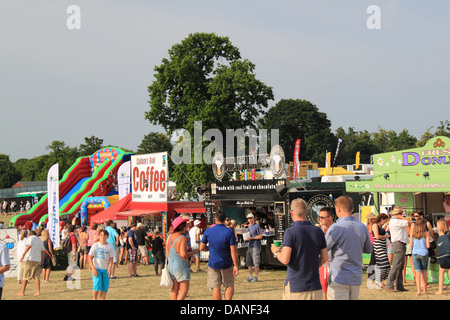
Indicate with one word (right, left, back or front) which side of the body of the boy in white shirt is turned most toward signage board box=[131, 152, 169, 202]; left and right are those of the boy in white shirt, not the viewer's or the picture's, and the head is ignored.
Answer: back

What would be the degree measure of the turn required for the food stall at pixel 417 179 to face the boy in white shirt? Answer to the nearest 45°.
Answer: approximately 45° to its right

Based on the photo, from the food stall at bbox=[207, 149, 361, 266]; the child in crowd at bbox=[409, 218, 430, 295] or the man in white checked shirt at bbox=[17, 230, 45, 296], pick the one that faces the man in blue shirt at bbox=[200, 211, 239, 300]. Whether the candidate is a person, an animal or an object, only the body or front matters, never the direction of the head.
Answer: the food stall

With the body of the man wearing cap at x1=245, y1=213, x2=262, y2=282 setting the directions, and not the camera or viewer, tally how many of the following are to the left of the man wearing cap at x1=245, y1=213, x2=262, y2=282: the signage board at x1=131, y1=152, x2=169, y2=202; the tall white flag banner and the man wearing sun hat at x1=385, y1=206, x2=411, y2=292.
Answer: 1

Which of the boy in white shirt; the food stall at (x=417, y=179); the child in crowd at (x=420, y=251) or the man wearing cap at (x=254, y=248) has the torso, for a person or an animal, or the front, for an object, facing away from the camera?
the child in crowd

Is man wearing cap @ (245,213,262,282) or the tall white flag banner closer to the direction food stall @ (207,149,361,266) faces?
the man wearing cap

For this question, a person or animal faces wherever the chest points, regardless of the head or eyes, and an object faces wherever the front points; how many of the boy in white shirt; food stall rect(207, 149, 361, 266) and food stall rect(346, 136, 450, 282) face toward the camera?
3

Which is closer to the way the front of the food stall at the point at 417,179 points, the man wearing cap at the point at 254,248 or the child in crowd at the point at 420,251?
the child in crowd

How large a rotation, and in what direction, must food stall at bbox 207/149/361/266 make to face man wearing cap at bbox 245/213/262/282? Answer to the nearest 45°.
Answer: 0° — it already faces them

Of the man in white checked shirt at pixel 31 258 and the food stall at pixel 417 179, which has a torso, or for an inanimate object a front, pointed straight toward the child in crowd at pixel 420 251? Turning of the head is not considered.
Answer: the food stall

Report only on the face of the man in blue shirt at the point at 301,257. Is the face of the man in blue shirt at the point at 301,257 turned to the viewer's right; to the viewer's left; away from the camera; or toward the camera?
away from the camera

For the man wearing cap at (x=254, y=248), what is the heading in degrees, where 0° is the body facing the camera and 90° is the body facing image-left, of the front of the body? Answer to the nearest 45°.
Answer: approximately 45°

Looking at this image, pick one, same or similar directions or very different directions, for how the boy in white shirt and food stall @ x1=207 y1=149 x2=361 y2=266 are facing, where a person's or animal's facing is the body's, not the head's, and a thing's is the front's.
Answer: same or similar directions

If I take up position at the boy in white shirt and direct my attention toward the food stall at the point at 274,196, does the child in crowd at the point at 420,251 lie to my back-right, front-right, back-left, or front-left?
front-right

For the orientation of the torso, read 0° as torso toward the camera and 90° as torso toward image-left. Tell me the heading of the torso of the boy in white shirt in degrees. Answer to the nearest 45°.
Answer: approximately 0°
